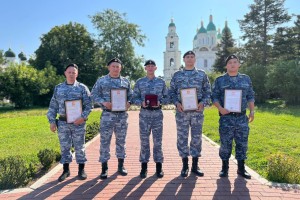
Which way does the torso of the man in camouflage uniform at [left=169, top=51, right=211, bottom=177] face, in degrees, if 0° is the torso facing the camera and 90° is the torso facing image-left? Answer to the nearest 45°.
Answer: approximately 0°

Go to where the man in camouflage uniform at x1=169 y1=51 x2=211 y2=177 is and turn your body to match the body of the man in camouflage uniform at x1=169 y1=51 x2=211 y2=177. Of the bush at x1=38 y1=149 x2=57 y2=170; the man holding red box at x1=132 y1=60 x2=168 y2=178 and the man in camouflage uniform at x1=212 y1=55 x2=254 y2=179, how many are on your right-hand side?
2

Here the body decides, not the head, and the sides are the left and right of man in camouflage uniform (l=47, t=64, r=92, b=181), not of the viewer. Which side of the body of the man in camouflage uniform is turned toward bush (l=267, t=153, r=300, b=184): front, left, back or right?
left

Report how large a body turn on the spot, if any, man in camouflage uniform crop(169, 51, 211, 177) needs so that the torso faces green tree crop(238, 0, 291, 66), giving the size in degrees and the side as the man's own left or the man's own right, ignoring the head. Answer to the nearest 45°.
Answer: approximately 180°

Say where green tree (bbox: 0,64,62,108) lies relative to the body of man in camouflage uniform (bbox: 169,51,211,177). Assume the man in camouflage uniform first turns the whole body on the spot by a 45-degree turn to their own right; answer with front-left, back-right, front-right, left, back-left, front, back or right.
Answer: right

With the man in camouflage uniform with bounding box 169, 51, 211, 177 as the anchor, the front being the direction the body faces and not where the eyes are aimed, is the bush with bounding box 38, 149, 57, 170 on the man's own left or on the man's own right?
on the man's own right

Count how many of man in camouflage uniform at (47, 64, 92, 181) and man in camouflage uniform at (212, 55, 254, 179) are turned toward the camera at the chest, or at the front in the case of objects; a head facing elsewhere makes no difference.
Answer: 2

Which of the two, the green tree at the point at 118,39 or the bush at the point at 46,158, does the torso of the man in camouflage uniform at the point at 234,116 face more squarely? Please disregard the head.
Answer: the bush

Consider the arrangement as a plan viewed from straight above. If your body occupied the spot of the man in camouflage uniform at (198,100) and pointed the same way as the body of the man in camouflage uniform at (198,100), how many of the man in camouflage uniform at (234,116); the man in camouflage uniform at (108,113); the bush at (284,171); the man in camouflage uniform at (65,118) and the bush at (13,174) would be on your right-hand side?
3
